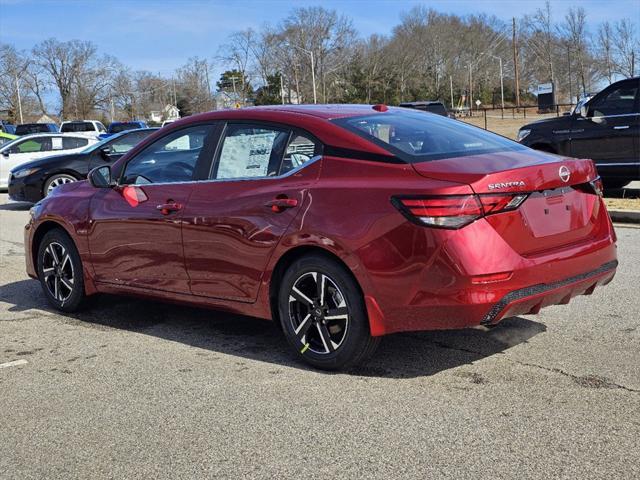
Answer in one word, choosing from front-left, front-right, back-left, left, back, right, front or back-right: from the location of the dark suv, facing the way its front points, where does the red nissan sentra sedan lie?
left

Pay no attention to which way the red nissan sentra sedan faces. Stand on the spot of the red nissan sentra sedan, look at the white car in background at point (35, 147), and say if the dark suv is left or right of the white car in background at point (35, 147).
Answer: right

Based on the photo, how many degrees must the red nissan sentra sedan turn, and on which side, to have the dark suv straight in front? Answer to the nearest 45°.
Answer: approximately 90° to its right

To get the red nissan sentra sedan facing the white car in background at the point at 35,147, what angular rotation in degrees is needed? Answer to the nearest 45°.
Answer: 0° — it already faces it

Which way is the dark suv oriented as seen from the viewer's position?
to the viewer's left

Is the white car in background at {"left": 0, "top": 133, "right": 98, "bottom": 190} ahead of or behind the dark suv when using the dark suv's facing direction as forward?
ahead

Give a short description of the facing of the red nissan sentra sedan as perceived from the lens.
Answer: facing away from the viewer and to the left of the viewer

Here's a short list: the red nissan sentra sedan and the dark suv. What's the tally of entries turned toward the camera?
0

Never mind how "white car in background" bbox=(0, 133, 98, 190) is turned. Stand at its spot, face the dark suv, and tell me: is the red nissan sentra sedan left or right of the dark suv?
right

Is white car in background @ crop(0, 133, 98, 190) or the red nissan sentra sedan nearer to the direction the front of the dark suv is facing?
the white car in background
